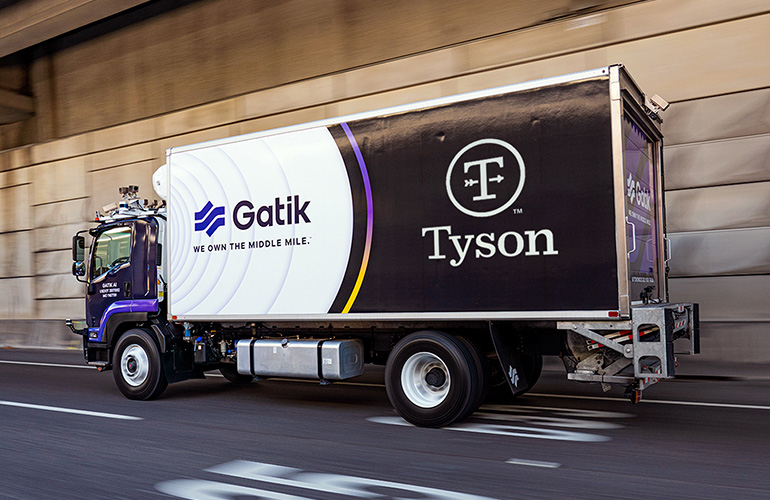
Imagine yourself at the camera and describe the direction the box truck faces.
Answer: facing away from the viewer and to the left of the viewer
